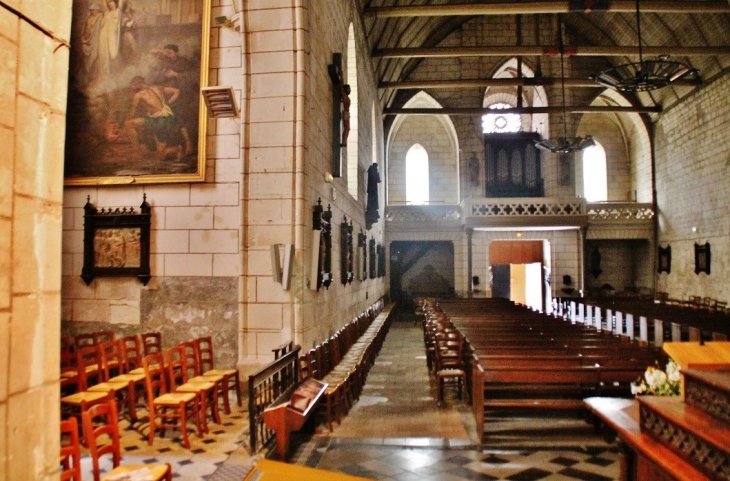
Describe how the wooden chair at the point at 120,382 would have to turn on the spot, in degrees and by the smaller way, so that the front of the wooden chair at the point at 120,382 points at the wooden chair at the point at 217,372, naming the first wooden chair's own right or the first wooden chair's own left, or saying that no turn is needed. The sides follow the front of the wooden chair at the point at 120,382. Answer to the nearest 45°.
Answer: approximately 45° to the first wooden chair's own left

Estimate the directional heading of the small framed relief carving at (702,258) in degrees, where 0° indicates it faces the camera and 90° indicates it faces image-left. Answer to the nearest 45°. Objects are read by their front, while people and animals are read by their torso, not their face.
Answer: approximately 45°

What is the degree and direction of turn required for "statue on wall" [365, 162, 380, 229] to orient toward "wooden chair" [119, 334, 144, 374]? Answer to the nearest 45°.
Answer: approximately 135° to its right

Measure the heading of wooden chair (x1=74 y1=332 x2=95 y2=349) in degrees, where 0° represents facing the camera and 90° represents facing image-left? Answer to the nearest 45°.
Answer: approximately 315°

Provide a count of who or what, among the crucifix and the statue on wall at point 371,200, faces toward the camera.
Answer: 0

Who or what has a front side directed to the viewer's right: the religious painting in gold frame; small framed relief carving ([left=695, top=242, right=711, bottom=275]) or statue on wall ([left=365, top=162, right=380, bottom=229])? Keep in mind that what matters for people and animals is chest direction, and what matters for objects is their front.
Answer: the statue on wall

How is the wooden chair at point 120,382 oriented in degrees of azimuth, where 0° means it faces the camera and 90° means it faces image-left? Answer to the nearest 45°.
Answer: approximately 315°

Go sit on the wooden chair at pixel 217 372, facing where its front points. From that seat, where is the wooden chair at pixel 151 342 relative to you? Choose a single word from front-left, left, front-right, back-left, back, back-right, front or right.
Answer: back

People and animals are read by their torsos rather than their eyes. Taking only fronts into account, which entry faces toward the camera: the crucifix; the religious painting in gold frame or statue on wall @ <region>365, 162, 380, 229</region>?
the religious painting in gold frame

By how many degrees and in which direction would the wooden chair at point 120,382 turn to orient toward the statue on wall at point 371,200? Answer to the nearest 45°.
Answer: approximately 90° to its left

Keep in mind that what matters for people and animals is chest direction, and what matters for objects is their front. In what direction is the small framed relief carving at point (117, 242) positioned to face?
toward the camera

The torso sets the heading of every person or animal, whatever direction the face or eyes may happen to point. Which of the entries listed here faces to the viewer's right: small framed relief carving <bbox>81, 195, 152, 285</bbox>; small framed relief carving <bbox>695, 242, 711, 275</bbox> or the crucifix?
the crucifix

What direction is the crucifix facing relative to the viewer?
to the viewer's right

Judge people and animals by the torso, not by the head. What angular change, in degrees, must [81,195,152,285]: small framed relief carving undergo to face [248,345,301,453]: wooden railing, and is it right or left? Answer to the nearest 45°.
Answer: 0° — it already faces it

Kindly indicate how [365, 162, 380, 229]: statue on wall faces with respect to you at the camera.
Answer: facing to the right of the viewer

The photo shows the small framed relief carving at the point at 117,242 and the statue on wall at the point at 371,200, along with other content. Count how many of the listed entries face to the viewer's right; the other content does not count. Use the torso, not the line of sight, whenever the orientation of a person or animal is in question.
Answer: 1

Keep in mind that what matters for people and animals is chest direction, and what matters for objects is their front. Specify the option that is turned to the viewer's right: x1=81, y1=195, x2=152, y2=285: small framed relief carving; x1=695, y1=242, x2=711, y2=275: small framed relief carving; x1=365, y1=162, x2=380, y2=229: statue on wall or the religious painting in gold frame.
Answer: the statue on wall
